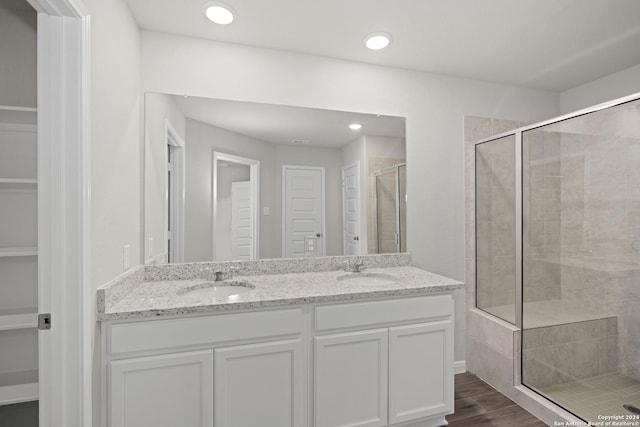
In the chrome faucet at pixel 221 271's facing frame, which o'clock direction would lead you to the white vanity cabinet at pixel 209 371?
The white vanity cabinet is roughly at 12 o'clock from the chrome faucet.

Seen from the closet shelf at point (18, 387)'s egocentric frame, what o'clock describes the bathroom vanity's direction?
The bathroom vanity is roughly at 10 o'clock from the closet shelf.

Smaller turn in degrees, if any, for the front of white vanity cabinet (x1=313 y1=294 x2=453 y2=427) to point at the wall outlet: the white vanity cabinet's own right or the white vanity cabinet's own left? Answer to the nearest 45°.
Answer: approximately 135° to the white vanity cabinet's own right

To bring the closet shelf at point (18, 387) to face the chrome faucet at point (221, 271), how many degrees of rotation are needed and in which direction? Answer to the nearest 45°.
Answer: approximately 90° to its left

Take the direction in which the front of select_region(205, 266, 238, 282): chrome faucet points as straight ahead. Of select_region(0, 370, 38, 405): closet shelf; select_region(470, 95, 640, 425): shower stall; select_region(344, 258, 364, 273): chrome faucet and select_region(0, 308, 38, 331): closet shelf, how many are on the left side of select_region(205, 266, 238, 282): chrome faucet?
2

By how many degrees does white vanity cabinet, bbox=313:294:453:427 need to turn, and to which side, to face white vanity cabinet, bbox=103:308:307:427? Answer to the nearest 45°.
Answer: approximately 90° to its right
